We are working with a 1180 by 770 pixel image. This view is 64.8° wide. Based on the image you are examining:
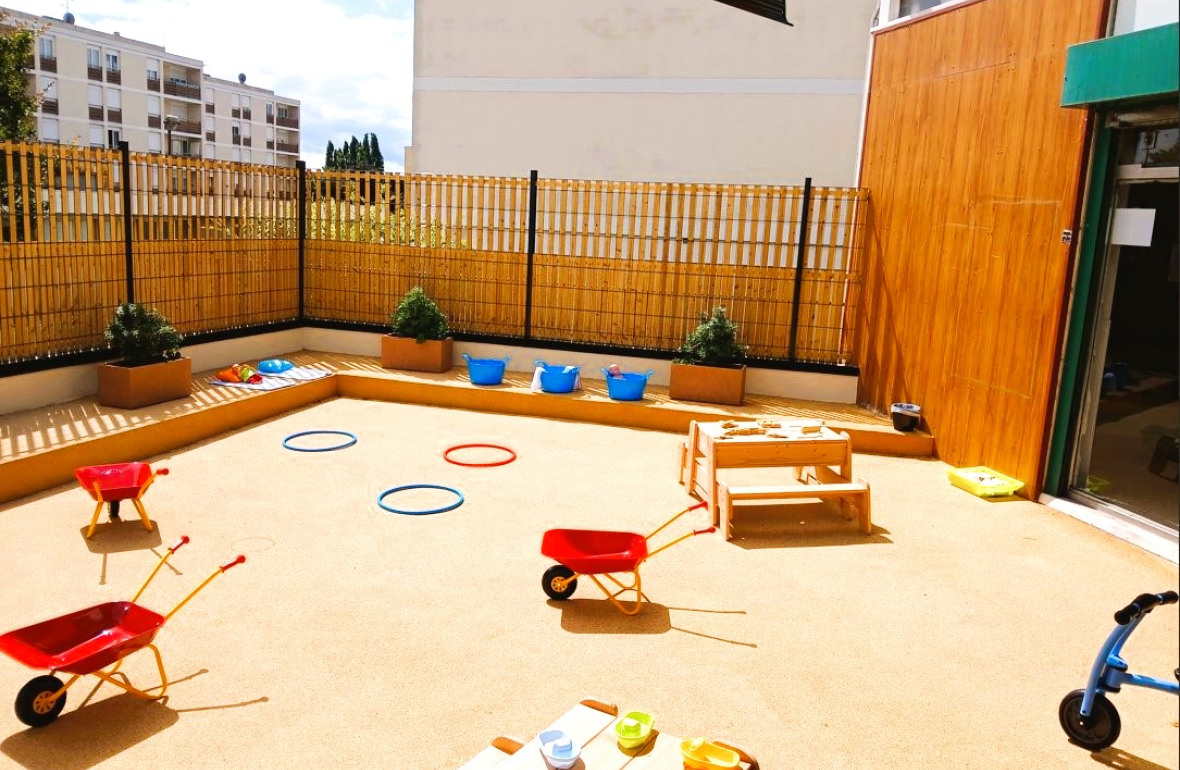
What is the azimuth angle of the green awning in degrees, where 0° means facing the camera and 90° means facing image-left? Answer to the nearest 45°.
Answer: approximately 45°

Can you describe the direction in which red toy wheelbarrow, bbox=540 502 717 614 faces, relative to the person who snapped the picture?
facing to the left of the viewer

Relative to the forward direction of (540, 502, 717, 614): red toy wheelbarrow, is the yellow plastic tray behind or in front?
behind

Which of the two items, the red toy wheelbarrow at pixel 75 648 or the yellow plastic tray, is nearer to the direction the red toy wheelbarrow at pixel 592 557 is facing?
the red toy wheelbarrow

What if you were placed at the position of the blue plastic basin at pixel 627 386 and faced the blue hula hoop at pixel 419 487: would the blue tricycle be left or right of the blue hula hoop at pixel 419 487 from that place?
left

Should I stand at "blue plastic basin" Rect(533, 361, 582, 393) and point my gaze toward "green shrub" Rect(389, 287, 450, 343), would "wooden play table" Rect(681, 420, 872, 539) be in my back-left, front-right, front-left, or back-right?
back-left

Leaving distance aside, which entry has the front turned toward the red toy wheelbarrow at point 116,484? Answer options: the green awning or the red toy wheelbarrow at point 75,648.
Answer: the green awning

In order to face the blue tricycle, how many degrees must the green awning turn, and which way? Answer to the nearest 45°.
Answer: approximately 45° to its left

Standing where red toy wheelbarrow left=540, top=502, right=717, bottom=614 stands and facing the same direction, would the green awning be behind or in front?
behind

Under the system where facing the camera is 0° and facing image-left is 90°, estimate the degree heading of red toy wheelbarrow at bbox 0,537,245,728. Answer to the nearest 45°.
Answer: approximately 45°

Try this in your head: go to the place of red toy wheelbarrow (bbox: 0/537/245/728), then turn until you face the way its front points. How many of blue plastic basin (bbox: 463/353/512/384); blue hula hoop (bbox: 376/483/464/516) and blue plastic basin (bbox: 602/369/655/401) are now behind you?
3

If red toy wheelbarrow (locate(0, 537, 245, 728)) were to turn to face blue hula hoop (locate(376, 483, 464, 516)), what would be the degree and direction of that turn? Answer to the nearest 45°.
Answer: approximately 180°

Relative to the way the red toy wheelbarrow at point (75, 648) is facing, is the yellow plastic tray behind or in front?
behind

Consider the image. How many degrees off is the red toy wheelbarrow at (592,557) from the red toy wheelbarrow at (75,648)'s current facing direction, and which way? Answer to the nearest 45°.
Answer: approximately 135° to its left

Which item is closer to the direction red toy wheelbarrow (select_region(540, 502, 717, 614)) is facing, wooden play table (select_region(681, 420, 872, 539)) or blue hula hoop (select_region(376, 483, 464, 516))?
the blue hula hoop
